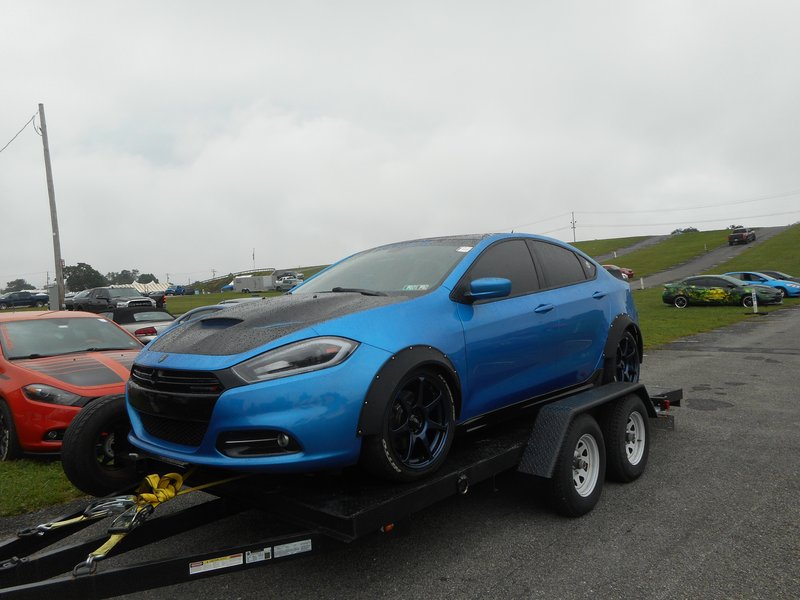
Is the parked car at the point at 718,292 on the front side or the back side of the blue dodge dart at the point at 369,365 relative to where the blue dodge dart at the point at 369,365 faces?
on the back side

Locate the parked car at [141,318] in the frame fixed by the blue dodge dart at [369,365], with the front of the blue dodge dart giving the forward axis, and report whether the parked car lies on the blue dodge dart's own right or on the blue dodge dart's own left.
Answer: on the blue dodge dart's own right

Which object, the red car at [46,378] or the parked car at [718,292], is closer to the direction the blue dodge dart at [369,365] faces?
the red car

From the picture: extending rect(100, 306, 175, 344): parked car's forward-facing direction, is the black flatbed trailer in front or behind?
behind

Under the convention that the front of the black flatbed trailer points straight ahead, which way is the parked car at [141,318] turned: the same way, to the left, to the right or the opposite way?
to the right

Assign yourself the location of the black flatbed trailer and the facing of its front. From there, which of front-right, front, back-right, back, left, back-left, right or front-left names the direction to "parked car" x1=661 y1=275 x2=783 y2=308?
back

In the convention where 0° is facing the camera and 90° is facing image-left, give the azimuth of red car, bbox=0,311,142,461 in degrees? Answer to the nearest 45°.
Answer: approximately 315°

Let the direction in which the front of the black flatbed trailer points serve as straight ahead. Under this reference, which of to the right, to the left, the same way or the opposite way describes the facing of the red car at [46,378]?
to the left

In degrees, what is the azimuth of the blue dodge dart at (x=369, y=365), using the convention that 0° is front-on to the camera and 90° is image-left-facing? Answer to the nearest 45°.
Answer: approximately 45°

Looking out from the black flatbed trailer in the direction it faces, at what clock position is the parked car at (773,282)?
The parked car is roughly at 6 o'clock from the black flatbed trailer.

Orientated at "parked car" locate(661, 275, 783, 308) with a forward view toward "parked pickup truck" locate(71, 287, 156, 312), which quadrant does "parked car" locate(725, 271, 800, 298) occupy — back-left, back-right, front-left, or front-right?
back-right

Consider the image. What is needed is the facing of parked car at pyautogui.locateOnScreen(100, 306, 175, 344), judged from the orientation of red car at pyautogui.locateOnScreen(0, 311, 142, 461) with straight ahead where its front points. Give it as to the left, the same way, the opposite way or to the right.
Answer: the opposite way
